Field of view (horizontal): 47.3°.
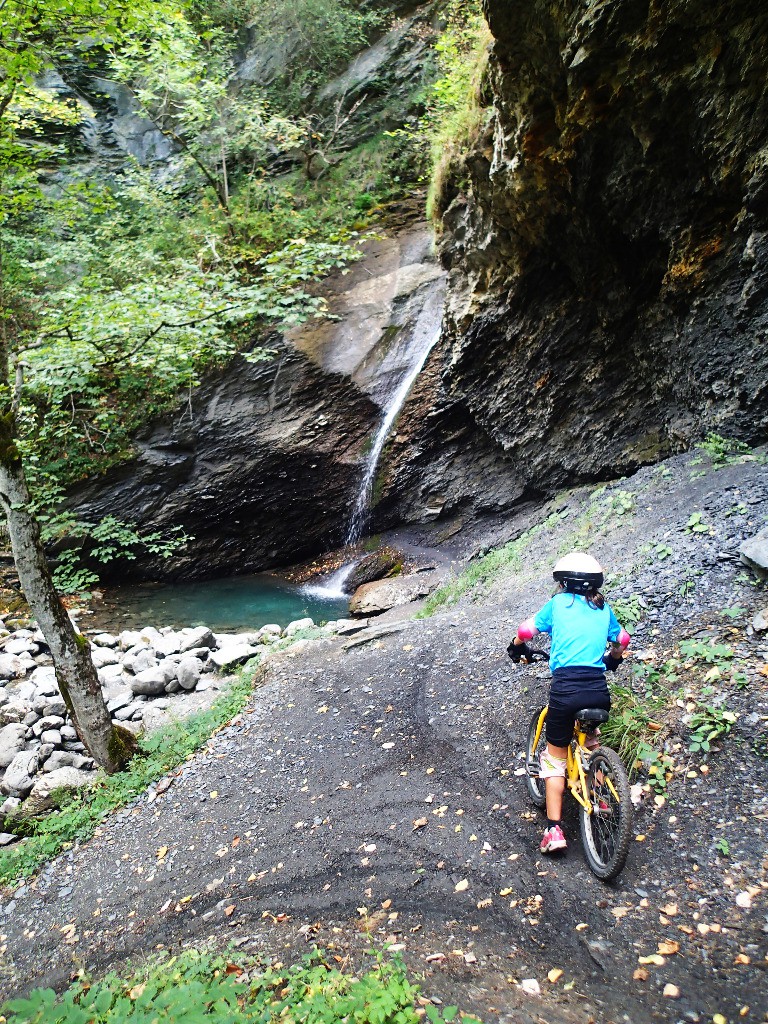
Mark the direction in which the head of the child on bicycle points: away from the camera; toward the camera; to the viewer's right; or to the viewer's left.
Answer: away from the camera

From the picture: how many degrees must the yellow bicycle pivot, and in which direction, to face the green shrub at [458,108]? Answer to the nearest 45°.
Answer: approximately 45° to its right

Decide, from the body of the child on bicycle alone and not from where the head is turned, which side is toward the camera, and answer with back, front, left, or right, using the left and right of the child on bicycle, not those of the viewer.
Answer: back

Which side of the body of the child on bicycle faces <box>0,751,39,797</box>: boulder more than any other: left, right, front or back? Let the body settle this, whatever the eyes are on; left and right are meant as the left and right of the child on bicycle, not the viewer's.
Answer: left

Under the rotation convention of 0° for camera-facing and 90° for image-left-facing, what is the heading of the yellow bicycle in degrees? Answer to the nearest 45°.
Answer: approximately 135°
